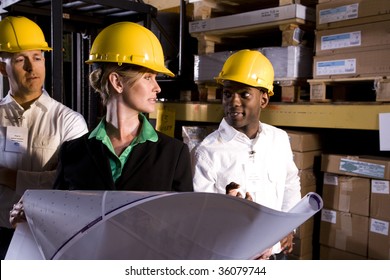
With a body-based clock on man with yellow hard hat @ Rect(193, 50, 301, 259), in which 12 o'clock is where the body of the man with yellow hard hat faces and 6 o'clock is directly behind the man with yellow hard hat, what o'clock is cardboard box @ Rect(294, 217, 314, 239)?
The cardboard box is roughly at 7 o'clock from the man with yellow hard hat.

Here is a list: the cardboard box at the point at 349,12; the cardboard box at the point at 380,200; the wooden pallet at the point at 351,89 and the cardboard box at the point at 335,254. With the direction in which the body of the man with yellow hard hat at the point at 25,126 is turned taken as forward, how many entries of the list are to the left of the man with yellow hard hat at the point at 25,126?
4

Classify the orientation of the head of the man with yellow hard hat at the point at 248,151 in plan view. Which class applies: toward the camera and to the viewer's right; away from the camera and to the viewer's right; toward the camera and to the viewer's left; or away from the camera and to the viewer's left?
toward the camera and to the viewer's left

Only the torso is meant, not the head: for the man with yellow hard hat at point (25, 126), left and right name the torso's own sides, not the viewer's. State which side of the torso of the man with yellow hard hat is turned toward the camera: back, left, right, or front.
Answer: front

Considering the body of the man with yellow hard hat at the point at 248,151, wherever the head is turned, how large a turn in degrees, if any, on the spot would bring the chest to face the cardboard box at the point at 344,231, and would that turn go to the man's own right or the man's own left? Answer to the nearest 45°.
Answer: approximately 135° to the man's own left

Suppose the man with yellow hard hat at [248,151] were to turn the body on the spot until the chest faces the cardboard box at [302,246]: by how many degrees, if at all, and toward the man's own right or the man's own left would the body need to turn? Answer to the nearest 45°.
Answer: approximately 135° to the man's own left

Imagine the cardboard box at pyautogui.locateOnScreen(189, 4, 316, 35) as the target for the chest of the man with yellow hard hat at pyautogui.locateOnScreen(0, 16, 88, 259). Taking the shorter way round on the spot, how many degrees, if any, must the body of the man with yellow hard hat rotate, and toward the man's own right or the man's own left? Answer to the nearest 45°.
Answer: approximately 135° to the man's own left

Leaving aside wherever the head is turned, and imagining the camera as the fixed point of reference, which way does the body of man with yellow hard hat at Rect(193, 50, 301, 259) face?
toward the camera

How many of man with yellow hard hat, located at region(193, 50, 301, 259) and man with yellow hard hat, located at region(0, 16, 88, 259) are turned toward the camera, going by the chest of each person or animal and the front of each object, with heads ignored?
2

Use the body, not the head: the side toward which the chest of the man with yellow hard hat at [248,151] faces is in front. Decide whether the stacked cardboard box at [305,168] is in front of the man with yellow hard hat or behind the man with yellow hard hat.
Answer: behind

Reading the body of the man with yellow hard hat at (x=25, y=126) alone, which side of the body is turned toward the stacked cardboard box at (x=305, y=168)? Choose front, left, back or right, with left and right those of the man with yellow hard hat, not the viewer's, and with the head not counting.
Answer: left

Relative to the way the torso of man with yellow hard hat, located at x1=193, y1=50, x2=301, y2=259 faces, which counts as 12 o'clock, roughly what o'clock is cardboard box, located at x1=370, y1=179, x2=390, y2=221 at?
The cardboard box is roughly at 8 o'clock from the man with yellow hard hat.
